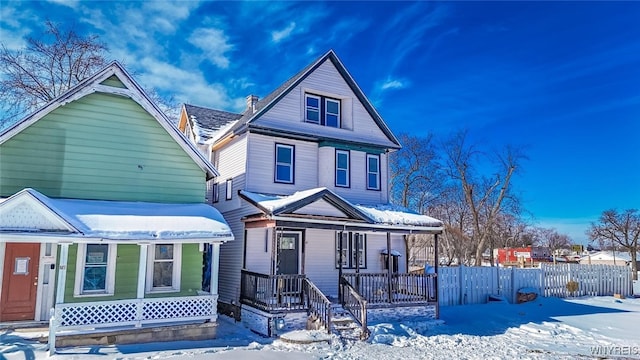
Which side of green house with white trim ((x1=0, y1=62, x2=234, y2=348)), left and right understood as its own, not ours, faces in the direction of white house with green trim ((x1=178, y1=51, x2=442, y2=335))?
left

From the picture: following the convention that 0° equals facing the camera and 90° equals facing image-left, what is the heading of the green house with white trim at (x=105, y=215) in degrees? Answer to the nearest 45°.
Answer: approximately 0°

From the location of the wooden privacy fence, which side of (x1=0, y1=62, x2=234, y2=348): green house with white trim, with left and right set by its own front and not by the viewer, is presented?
left
